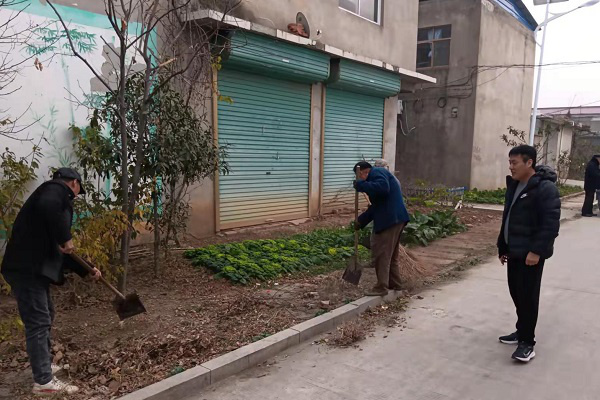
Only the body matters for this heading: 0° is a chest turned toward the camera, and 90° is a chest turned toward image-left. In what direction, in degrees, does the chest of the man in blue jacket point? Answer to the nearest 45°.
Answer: approximately 90°

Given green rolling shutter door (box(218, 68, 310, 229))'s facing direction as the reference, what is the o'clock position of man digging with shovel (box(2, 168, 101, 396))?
The man digging with shovel is roughly at 2 o'clock from the green rolling shutter door.

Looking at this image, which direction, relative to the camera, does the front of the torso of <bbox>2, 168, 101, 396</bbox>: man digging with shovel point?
to the viewer's right

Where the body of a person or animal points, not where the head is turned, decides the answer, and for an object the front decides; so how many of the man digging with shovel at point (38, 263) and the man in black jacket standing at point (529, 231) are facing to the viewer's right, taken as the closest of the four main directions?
1

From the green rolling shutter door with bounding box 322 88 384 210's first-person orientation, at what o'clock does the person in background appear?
The person in background is roughly at 10 o'clock from the green rolling shutter door.

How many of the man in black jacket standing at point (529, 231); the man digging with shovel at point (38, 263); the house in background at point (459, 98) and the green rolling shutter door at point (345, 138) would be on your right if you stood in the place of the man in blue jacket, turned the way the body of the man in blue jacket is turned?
2

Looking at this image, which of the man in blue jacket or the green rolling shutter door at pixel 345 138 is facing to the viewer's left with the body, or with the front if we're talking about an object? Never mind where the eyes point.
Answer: the man in blue jacket

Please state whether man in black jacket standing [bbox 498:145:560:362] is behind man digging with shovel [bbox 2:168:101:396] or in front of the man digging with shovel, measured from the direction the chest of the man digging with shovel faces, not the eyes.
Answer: in front

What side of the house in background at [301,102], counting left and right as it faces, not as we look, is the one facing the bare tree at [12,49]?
right

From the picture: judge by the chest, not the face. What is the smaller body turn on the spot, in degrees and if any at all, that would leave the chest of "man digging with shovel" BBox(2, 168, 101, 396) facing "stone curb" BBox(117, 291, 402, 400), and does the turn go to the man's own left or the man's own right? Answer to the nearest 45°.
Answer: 0° — they already face it

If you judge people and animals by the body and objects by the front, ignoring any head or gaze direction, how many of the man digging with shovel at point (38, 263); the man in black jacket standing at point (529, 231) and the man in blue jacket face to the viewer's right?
1

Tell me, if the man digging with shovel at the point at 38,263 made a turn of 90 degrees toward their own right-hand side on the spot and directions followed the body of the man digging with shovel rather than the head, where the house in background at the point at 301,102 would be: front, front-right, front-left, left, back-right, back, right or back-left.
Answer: back-left

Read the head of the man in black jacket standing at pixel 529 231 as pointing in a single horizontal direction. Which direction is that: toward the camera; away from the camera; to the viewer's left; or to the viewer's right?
to the viewer's left

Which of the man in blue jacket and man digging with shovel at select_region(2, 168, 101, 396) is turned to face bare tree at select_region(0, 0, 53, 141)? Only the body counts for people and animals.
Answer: the man in blue jacket

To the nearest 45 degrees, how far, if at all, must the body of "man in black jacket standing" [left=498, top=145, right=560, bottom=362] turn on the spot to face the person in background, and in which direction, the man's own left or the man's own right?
approximately 135° to the man's own right

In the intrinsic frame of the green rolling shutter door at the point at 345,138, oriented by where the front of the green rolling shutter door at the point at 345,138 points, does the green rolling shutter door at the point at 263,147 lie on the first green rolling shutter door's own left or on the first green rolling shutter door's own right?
on the first green rolling shutter door's own right
